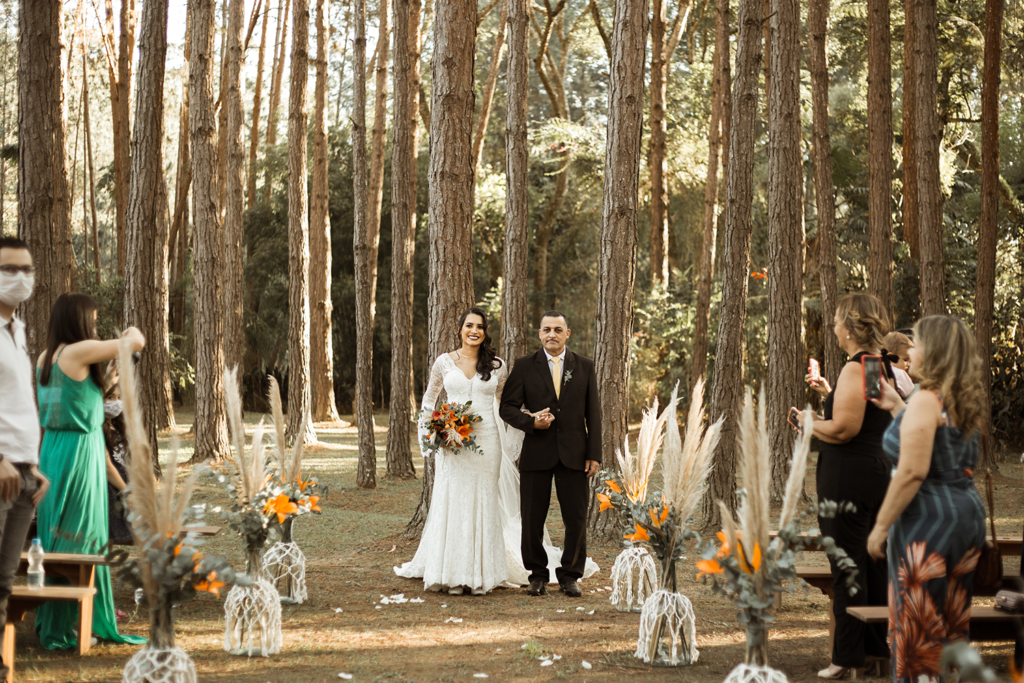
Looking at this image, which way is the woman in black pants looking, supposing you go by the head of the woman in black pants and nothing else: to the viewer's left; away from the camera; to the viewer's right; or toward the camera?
to the viewer's left

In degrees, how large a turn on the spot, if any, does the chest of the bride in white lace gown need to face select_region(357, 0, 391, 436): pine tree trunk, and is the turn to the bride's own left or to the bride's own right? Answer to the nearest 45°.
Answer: approximately 180°

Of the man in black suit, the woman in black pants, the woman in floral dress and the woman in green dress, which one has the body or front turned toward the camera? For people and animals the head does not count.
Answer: the man in black suit

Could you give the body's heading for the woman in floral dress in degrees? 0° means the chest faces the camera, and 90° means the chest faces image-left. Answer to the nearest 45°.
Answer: approximately 135°

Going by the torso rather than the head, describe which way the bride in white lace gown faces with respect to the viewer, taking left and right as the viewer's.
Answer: facing the viewer

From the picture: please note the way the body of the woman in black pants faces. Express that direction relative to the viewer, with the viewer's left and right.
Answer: facing away from the viewer and to the left of the viewer

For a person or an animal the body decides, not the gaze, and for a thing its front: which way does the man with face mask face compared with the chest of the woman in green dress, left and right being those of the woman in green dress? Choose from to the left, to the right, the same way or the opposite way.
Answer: to the right

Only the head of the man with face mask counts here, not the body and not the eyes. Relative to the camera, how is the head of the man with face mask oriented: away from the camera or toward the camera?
toward the camera

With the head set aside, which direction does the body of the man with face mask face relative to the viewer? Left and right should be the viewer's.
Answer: facing the viewer and to the right of the viewer

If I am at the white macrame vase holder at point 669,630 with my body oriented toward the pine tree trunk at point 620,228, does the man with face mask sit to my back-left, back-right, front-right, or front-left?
back-left

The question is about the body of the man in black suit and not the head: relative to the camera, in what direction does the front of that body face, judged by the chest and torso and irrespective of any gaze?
toward the camera

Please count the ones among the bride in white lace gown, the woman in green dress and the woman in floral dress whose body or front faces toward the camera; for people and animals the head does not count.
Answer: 1

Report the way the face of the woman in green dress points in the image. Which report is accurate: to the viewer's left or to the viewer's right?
to the viewer's right

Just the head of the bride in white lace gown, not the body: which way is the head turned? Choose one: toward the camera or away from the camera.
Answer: toward the camera

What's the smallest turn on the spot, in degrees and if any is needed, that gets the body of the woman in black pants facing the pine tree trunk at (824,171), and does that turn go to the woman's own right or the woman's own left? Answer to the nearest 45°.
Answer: approximately 45° to the woman's own right
